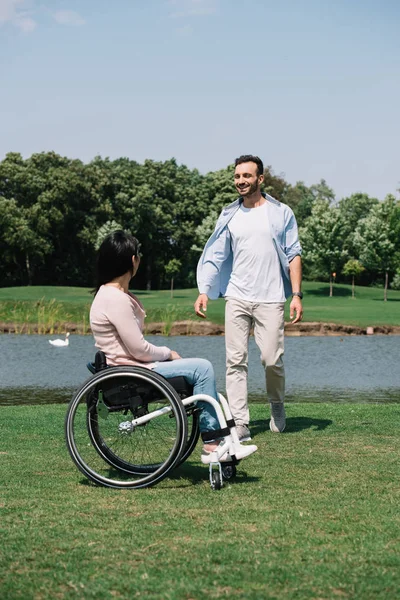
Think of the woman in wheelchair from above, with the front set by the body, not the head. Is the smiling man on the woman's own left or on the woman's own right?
on the woman's own left

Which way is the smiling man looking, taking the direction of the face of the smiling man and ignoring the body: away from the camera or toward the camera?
toward the camera

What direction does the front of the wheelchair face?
to the viewer's right

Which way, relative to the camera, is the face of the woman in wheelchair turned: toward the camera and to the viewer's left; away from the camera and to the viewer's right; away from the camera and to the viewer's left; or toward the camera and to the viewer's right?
away from the camera and to the viewer's right

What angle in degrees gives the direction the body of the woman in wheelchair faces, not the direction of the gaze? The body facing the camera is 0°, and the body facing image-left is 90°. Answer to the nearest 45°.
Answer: approximately 270°

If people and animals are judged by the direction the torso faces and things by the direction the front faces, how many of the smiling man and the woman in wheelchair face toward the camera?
1

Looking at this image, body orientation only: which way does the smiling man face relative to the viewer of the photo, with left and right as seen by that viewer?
facing the viewer

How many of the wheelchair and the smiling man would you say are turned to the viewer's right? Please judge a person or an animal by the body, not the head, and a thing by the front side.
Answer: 1

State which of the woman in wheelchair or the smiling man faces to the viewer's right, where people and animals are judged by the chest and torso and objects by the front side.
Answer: the woman in wheelchair

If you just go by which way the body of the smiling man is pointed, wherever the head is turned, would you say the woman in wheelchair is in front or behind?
in front

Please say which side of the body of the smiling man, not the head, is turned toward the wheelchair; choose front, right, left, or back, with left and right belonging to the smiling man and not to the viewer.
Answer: front

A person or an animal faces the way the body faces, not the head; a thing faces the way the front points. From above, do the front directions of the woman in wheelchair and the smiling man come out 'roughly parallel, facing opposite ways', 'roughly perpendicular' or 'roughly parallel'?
roughly perpendicular
